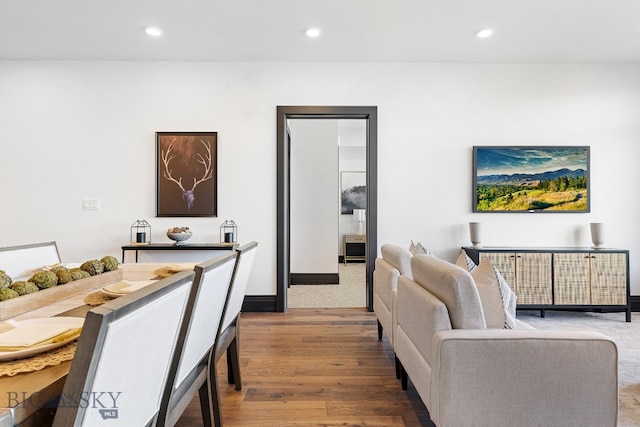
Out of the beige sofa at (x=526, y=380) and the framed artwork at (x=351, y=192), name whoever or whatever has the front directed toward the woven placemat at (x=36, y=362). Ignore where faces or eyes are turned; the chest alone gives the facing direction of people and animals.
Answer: the framed artwork

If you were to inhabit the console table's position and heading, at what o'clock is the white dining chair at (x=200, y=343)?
The white dining chair is roughly at 12 o'clock from the console table.

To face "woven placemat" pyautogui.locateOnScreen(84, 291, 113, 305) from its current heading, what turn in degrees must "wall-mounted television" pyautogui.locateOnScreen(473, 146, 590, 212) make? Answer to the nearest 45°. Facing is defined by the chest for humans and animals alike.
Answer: approximately 45° to its right

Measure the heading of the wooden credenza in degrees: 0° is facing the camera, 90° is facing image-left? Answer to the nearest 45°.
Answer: approximately 0°

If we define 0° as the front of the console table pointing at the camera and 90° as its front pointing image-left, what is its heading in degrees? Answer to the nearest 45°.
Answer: approximately 0°

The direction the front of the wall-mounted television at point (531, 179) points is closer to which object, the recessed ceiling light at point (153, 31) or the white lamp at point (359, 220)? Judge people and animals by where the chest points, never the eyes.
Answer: the recessed ceiling light

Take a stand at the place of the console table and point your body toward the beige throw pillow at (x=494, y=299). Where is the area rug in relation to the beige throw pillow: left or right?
left

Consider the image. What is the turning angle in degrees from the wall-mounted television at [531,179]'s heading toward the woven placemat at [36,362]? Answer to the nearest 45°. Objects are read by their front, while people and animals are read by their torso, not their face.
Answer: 0° — it already faces it
